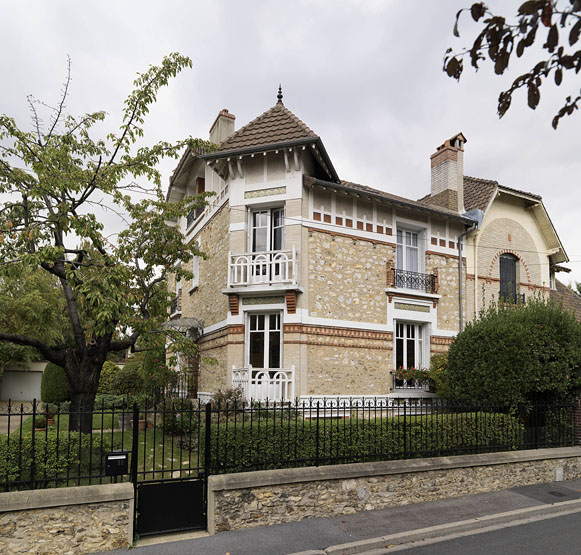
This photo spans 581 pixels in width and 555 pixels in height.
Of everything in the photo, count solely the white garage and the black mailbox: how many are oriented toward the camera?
2

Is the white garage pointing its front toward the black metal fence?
yes

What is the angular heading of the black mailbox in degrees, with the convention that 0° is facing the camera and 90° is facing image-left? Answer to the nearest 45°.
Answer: approximately 0°

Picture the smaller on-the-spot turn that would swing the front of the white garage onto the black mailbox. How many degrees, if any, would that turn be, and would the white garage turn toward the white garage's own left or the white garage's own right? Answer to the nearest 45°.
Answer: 0° — it already faces it
